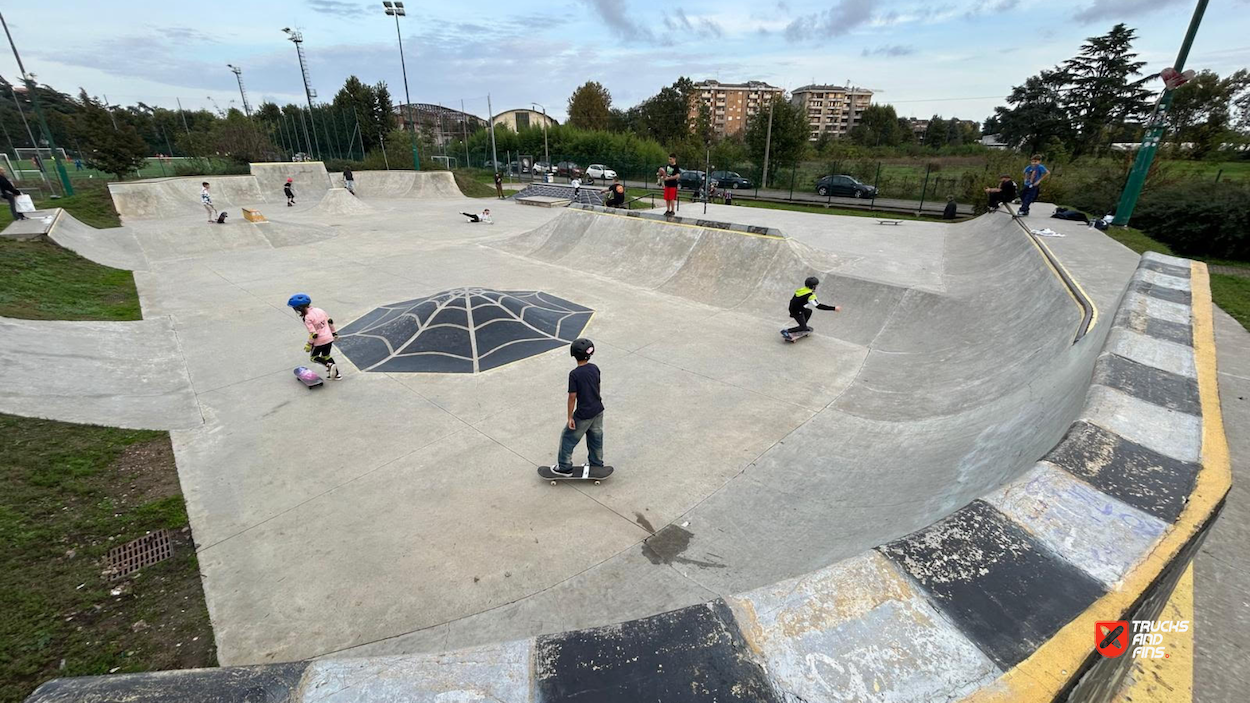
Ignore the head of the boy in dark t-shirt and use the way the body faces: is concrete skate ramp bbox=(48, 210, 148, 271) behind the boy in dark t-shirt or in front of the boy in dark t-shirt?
in front

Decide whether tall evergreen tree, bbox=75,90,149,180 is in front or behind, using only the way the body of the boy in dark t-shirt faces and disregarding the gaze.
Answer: in front

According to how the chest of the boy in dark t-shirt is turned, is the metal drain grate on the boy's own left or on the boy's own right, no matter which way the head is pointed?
on the boy's own left

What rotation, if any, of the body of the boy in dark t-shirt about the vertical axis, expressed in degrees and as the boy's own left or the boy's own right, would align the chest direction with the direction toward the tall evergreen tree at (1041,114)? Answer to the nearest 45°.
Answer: approximately 90° to the boy's own right

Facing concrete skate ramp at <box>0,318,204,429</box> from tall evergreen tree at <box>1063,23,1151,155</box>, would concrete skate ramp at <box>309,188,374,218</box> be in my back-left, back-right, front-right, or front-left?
front-right

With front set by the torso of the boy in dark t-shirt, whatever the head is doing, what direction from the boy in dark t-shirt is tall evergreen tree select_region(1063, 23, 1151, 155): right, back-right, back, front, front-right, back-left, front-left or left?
right

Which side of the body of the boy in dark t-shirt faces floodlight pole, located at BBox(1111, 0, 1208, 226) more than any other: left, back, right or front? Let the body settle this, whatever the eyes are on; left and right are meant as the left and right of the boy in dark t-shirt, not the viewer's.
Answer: right

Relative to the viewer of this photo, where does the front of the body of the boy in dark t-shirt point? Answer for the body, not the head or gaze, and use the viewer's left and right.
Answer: facing away from the viewer and to the left of the viewer

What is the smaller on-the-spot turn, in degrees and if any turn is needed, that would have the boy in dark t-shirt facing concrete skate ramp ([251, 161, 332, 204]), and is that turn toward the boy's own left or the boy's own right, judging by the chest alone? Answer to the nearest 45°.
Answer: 0° — they already face it

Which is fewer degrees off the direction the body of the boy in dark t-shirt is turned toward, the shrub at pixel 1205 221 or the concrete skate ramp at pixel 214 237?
the concrete skate ramp

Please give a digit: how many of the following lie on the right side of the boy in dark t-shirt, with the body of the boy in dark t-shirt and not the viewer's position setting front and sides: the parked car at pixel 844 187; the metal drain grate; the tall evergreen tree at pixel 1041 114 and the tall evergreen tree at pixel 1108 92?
3

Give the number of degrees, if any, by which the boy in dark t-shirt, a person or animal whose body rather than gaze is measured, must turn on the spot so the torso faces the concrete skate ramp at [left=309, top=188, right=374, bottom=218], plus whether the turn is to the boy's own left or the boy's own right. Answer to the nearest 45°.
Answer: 0° — they already face it

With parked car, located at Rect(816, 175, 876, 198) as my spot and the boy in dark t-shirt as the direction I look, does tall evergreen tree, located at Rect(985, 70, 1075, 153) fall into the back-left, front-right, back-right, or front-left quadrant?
back-left
